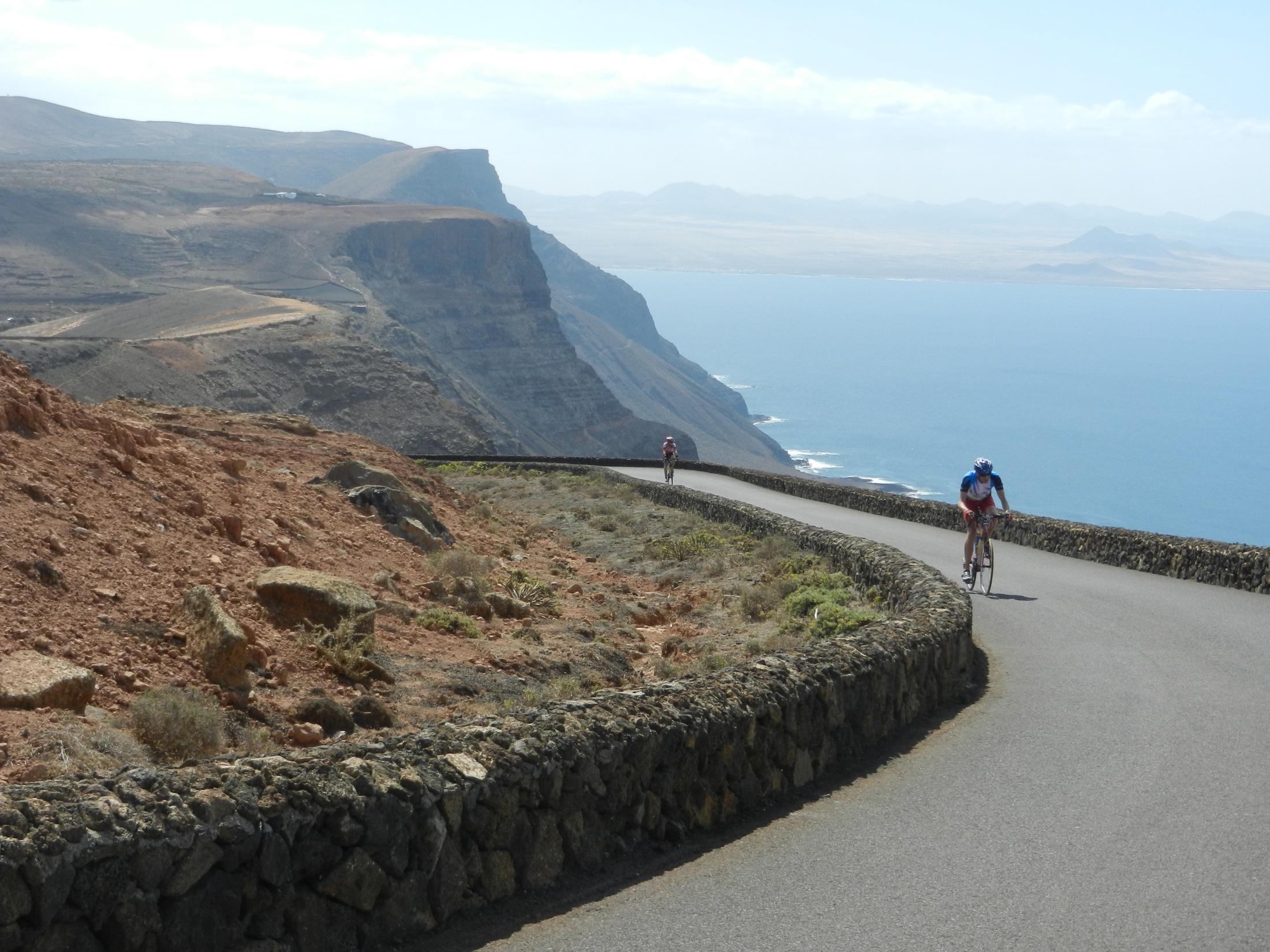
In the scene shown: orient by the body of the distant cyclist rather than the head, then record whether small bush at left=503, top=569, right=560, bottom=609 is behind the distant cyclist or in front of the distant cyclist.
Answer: in front

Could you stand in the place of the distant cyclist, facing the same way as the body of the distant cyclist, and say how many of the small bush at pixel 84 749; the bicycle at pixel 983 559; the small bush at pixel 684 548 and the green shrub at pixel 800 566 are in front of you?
4

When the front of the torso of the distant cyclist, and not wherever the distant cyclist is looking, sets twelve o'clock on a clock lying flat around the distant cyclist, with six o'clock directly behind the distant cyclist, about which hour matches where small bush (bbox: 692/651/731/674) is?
The small bush is roughly at 12 o'clock from the distant cyclist.

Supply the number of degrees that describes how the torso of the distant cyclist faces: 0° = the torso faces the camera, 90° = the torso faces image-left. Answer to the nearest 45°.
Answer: approximately 0°

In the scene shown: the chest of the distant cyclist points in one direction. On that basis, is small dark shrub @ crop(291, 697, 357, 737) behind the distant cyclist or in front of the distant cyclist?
in front

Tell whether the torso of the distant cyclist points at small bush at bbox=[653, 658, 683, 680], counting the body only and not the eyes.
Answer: yes

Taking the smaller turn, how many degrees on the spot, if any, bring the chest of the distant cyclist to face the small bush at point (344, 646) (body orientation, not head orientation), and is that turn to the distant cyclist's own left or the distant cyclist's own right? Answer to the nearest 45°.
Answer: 0° — they already face it

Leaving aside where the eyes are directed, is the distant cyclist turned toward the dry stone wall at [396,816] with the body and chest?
yes

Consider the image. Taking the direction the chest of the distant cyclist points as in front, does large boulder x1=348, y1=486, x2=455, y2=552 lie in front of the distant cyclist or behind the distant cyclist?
in front

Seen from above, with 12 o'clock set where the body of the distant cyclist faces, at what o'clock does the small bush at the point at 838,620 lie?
The small bush is roughly at 12 o'clock from the distant cyclist.

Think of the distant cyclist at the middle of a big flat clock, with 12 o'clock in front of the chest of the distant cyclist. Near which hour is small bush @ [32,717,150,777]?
The small bush is roughly at 12 o'clock from the distant cyclist.

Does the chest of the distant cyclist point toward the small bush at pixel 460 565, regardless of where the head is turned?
yes
